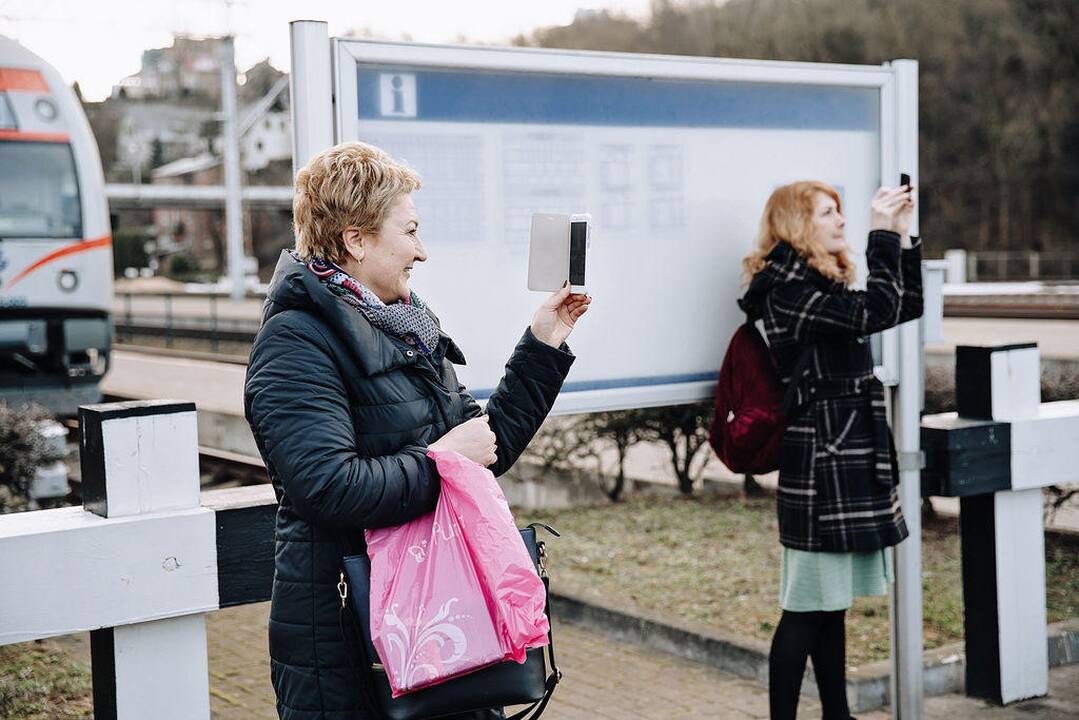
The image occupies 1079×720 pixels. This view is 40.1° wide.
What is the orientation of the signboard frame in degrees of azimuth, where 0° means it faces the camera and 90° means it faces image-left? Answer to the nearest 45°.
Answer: approximately 315°

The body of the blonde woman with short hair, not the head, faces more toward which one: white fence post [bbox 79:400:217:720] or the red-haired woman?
the red-haired woman

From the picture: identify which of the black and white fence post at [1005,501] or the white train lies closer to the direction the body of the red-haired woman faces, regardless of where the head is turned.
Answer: the black and white fence post

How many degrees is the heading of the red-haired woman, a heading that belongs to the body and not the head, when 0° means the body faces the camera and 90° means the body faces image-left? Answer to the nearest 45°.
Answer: approximately 270°

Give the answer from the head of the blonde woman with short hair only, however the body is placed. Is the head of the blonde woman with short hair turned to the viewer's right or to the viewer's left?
to the viewer's right

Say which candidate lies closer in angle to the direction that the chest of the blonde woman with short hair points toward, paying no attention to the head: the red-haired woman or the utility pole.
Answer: the red-haired woman

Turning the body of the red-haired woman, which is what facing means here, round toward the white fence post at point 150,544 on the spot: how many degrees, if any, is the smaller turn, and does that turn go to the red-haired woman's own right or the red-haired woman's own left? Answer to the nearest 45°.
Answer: approximately 135° to the red-haired woman's own right

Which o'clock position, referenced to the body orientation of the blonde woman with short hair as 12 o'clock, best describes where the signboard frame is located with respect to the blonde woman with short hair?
The signboard frame is roughly at 10 o'clock from the blonde woman with short hair.

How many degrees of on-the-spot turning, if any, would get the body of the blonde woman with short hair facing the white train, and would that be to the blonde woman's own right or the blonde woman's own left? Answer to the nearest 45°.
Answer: approximately 90° to the blonde woman's own left

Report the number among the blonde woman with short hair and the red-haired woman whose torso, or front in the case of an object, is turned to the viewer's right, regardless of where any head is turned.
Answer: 2

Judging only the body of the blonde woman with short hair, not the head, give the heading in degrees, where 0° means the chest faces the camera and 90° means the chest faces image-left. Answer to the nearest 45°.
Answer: approximately 270°

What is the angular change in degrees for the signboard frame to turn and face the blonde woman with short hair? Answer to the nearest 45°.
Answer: approximately 90° to its right
